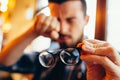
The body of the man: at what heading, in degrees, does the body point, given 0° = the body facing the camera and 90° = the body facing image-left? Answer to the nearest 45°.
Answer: approximately 0°
